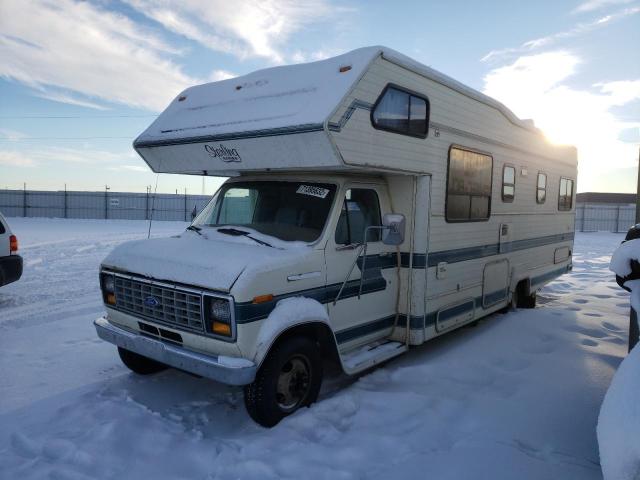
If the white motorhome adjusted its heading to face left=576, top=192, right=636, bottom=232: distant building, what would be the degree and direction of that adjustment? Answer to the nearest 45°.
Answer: approximately 180°

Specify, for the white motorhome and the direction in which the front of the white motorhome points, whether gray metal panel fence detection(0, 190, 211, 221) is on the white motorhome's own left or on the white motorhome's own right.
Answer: on the white motorhome's own right

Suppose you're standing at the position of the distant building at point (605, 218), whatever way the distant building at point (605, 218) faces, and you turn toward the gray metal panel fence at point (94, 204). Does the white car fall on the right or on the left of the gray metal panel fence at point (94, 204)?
left

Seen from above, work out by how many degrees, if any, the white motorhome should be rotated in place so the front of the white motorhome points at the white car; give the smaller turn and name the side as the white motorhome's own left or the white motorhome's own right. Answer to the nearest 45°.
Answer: approximately 90° to the white motorhome's own right

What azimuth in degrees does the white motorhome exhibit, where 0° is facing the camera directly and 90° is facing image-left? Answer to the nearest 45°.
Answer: approximately 45°
